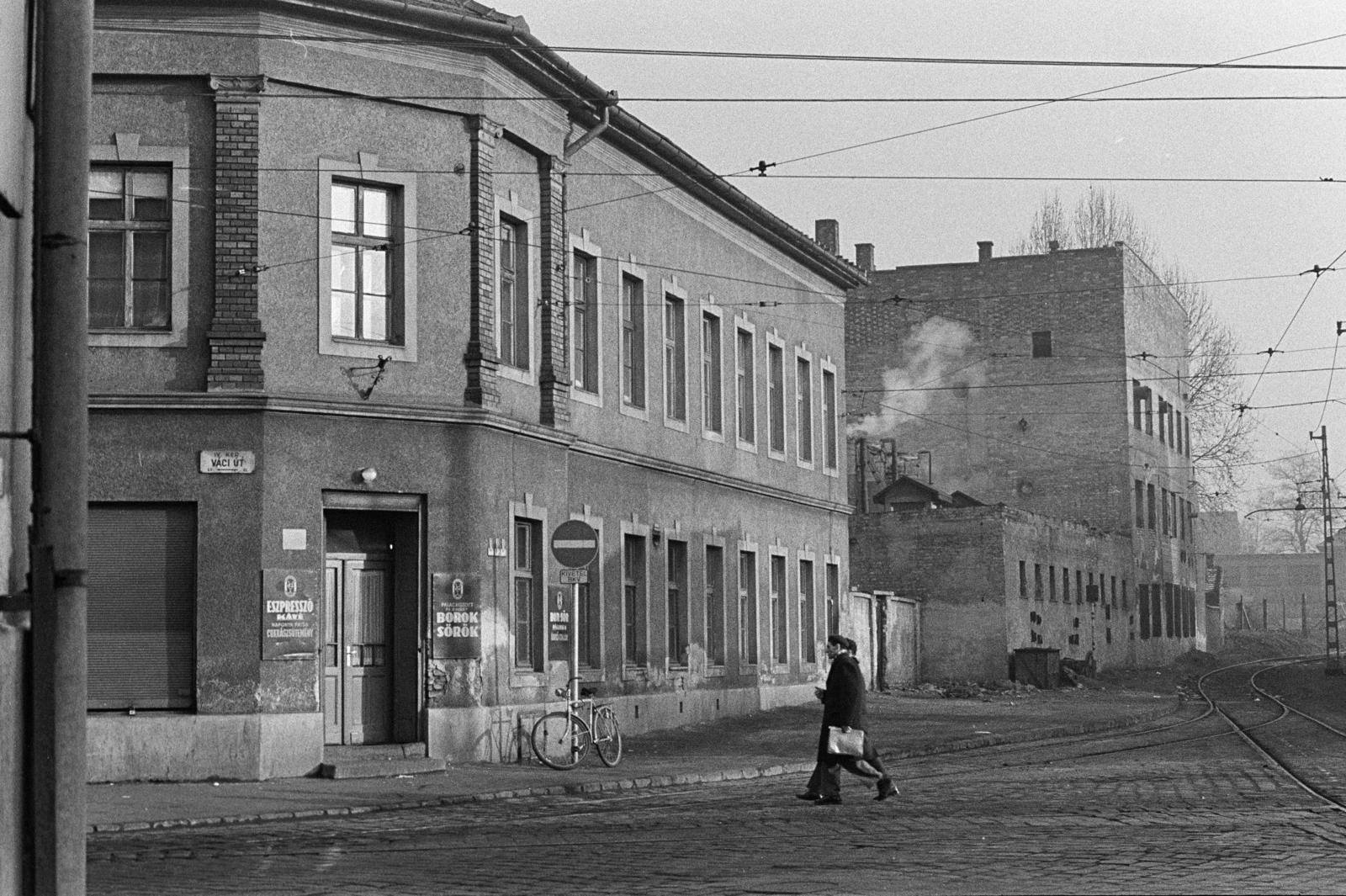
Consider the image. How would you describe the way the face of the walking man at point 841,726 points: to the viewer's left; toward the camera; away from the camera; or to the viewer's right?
to the viewer's left

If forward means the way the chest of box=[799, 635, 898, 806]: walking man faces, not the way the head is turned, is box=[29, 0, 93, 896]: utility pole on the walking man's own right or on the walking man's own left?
on the walking man's own left

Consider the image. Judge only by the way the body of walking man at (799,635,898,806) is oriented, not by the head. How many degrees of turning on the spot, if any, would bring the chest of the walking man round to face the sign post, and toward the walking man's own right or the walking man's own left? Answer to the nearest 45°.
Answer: approximately 45° to the walking man's own right

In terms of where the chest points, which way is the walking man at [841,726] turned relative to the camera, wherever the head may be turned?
to the viewer's left

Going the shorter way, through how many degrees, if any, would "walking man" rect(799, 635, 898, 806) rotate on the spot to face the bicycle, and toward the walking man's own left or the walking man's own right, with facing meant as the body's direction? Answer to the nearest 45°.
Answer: approximately 45° to the walking man's own right
